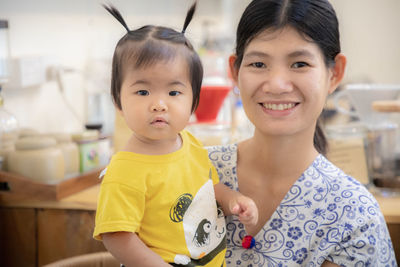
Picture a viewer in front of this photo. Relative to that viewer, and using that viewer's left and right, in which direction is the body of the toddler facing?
facing the viewer and to the right of the viewer

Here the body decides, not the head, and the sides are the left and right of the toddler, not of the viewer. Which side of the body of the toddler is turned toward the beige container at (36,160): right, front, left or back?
back

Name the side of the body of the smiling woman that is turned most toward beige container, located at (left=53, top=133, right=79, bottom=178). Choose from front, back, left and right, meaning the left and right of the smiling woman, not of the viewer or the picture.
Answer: right

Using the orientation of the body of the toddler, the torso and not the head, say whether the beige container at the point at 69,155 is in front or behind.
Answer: behind

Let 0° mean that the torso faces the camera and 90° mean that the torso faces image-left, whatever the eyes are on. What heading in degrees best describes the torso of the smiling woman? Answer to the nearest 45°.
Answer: approximately 45°

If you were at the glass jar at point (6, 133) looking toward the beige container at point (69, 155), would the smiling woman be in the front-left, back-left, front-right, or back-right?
front-right

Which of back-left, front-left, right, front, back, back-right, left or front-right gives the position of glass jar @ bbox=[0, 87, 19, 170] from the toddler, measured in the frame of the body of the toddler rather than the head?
back
